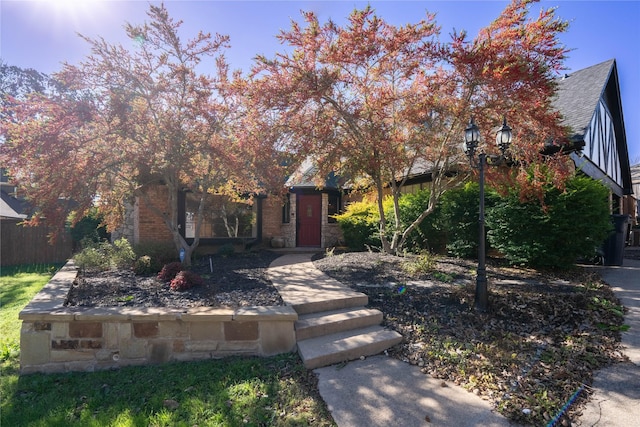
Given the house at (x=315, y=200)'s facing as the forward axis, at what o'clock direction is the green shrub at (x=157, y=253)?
The green shrub is roughly at 1 o'clock from the house.

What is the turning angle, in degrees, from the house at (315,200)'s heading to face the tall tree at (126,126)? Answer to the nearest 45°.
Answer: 0° — it already faces it

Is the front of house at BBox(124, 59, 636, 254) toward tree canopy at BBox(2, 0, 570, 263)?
yes

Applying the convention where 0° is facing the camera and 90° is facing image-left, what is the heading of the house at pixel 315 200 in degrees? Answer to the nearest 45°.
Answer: approximately 0°
